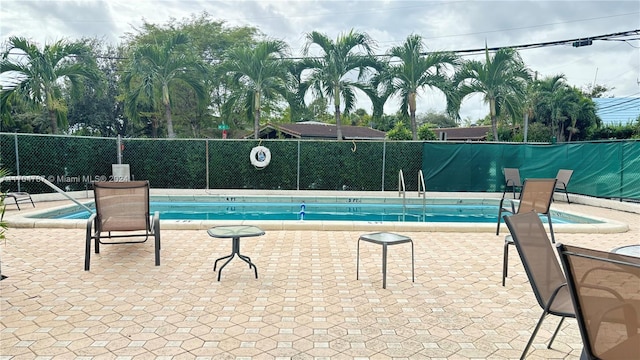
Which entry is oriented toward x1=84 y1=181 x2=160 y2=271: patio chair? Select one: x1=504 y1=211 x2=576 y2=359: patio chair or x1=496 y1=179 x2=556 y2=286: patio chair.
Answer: x1=496 y1=179 x2=556 y2=286: patio chair

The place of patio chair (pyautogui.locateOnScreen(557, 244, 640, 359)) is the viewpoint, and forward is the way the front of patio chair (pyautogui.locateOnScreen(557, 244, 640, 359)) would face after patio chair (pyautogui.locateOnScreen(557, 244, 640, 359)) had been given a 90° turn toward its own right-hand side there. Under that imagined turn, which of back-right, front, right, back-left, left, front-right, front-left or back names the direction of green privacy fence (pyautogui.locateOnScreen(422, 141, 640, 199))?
back-left

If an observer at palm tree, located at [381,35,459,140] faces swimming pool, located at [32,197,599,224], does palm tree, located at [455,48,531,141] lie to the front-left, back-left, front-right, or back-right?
back-left

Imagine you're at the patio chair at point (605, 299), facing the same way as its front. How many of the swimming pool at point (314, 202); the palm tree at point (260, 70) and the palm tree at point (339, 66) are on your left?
3
